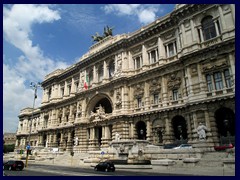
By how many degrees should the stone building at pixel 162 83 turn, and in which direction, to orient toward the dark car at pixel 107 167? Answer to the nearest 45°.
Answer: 0° — it already faces it

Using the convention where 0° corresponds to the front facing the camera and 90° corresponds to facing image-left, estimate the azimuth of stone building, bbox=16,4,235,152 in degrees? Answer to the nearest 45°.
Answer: approximately 45°
